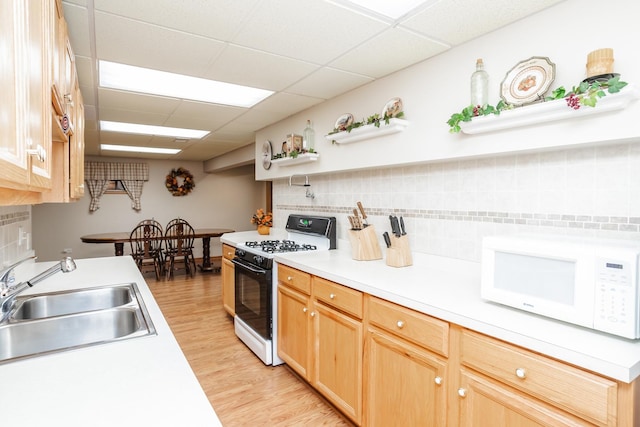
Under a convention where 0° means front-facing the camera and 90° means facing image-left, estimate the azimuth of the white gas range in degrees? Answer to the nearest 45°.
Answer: approximately 45°

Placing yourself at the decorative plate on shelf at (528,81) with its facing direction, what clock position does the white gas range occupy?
The white gas range is roughly at 2 o'clock from the decorative plate on shelf.

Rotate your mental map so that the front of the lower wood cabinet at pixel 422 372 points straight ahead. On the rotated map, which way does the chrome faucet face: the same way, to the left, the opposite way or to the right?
the opposite way

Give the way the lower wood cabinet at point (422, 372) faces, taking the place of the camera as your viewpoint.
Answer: facing the viewer and to the left of the viewer

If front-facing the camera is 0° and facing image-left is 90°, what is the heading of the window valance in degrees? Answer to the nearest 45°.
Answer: approximately 0°

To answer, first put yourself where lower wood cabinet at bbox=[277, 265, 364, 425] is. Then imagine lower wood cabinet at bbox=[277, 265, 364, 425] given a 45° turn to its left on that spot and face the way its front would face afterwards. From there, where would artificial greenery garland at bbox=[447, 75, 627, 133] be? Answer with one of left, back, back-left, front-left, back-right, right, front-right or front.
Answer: front-left

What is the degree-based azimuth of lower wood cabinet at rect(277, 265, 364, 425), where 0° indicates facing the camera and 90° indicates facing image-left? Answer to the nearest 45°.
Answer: approximately 45°

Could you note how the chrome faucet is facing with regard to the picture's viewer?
facing to the right of the viewer

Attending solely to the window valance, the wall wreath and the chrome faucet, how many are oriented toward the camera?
2

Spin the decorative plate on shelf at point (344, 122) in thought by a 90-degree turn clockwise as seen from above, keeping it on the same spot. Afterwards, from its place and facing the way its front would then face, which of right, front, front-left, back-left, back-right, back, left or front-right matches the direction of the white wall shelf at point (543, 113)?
back

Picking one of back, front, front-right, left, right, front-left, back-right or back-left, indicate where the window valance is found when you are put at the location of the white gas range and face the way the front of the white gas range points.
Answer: right

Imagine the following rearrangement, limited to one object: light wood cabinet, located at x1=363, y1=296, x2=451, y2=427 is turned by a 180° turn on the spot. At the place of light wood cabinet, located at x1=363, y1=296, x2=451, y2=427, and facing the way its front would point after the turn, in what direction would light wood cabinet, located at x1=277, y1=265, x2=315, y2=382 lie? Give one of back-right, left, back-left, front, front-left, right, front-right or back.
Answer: left

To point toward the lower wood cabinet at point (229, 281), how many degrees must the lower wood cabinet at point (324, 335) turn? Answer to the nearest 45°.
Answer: approximately 90° to its right

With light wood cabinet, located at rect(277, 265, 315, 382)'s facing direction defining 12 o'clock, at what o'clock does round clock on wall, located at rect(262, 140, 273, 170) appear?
The round clock on wall is roughly at 4 o'clock from the light wood cabinet.

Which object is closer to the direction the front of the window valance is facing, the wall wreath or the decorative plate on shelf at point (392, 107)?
the decorative plate on shelf

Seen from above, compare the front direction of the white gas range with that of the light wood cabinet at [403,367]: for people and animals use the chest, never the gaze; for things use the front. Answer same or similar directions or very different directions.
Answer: same or similar directions

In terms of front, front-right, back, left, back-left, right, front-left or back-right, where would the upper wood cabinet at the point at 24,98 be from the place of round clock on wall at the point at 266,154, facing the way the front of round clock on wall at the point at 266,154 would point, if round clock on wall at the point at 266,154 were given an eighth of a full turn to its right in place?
left
